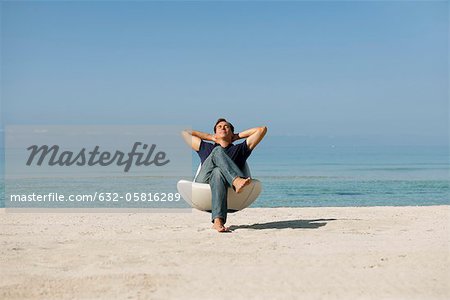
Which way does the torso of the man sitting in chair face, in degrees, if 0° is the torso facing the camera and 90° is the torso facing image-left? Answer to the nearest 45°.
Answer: approximately 0°
